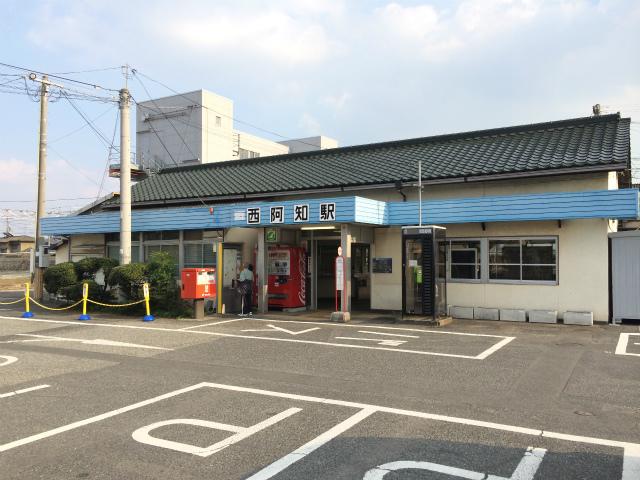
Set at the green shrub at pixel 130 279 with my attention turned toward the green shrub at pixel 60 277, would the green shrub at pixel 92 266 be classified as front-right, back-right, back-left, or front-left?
front-right

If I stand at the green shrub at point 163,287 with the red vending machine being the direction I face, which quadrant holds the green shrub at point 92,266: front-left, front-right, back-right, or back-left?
back-left

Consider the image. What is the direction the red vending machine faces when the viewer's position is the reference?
facing the viewer and to the left of the viewer

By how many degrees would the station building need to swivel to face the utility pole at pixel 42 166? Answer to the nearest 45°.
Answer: approximately 45° to its right

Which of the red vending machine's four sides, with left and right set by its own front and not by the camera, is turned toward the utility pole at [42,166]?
right

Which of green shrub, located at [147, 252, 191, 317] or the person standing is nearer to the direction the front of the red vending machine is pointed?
the person standing

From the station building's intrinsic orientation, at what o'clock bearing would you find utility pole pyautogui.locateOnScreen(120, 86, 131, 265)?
The utility pole is roughly at 2 o'clock from the station building.
